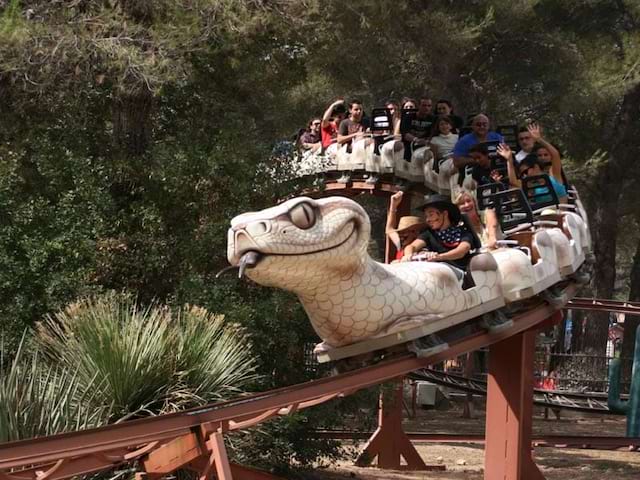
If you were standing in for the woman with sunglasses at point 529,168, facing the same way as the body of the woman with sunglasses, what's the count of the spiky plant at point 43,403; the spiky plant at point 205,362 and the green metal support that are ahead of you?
2

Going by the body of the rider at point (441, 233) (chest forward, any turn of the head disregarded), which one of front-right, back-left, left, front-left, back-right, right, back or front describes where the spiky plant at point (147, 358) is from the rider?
front-right

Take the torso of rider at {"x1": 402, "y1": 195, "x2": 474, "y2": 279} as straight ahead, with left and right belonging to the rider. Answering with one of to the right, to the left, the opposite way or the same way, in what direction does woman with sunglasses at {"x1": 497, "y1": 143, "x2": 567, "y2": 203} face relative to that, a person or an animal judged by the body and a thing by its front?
the same way

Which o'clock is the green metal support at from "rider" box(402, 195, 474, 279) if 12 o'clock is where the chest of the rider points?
The green metal support is roughly at 5 o'clock from the rider.

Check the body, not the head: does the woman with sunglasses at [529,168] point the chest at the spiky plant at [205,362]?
yes

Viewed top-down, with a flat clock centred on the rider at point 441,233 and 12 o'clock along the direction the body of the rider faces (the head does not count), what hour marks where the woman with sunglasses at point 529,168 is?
The woman with sunglasses is roughly at 5 o'clock from the rider.

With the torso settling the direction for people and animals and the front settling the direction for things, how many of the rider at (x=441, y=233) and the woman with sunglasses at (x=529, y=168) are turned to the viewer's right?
0

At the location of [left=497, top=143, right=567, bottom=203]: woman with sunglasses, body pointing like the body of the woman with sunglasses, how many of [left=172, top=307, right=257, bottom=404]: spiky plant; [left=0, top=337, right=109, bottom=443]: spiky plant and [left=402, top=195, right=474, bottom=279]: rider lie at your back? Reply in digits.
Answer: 0

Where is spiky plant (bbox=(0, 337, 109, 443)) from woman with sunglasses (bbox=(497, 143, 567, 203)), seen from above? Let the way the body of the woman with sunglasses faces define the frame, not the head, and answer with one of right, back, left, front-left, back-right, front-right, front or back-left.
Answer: front

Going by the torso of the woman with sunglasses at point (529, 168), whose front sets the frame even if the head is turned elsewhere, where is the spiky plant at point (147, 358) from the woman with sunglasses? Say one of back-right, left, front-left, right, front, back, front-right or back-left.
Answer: front

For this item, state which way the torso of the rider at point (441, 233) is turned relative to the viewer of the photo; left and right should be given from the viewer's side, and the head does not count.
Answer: facing the viewer and to the left of the viewer

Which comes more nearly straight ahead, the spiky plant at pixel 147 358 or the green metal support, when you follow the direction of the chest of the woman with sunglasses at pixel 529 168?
the spiky plant

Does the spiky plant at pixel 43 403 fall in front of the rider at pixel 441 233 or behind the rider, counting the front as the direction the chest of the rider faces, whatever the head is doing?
in front

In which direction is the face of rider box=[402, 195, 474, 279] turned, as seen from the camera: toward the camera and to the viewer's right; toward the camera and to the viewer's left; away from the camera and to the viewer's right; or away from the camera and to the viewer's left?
toward the camera and to the viewer's left
